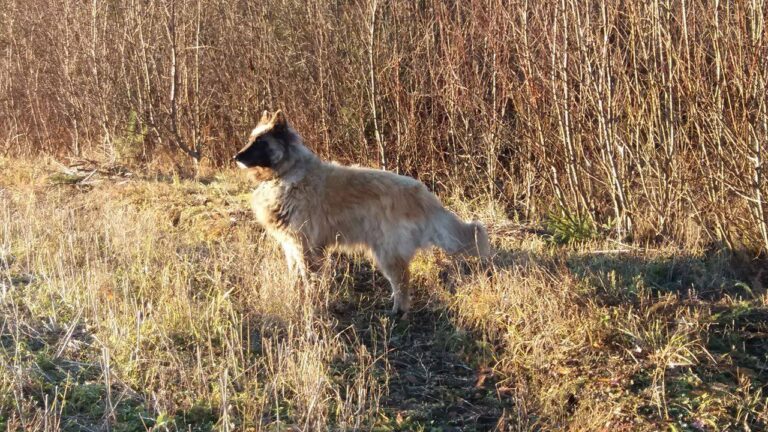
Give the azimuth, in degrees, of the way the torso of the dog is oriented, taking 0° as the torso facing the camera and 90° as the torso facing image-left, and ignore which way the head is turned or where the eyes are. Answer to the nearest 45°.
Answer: approximately 90°
